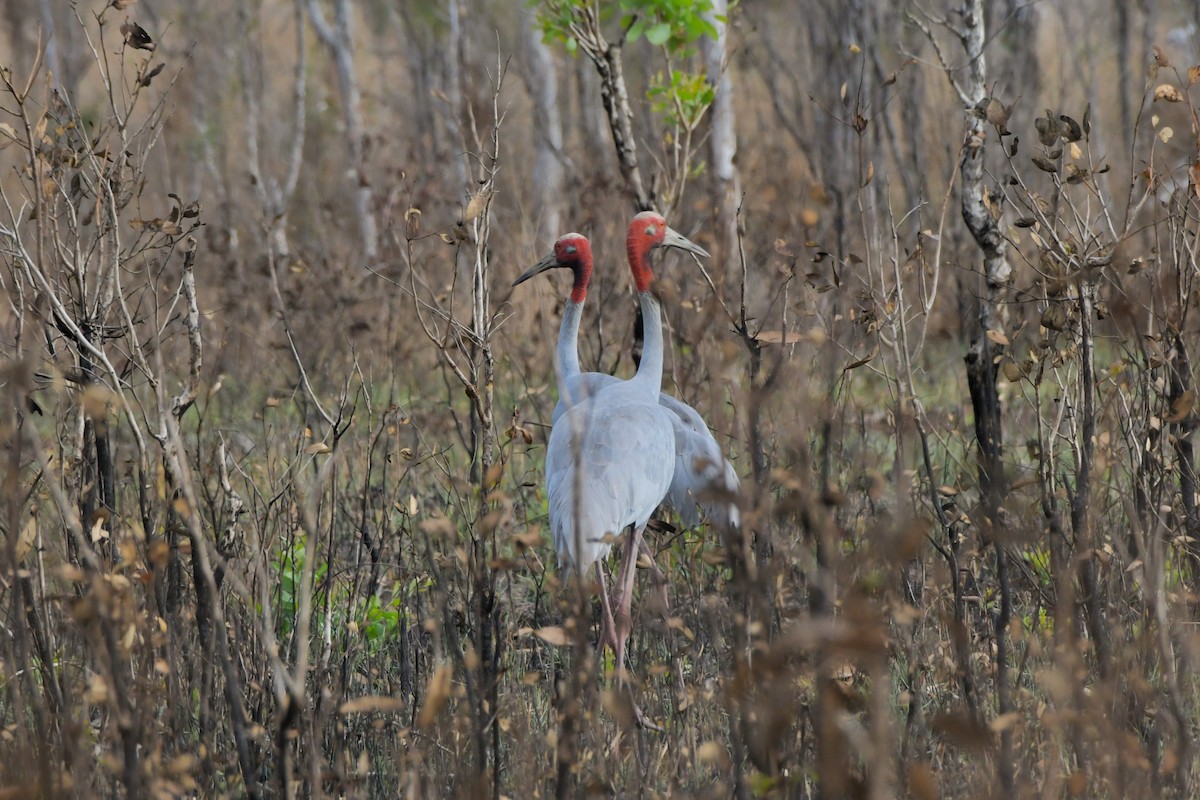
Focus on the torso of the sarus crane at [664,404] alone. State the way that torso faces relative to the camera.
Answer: to the viewer's left

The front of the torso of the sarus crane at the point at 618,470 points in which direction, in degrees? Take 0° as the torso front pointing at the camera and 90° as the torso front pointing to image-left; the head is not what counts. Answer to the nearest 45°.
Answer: approximately 225°

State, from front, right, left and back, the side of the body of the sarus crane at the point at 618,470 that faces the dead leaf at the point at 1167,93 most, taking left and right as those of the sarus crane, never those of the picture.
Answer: right

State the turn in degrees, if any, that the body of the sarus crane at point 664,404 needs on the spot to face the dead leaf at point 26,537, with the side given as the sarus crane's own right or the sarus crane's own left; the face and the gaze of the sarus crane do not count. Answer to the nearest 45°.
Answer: approximately 45° to the sarus crane's own left

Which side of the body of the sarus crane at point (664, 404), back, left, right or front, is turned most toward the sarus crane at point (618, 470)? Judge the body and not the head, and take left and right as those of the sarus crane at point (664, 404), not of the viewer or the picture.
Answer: left

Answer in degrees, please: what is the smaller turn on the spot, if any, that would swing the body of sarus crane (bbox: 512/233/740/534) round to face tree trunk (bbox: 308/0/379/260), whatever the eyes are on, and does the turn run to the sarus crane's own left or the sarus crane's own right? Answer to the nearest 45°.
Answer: approximately 90° to the sarus crane's own right

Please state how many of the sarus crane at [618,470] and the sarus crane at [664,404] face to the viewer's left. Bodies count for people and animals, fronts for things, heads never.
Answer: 1
